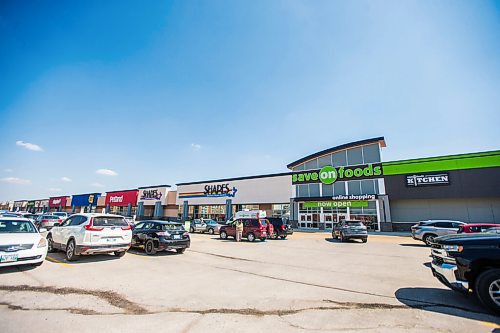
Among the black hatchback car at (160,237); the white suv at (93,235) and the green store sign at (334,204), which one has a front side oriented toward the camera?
the green store sign

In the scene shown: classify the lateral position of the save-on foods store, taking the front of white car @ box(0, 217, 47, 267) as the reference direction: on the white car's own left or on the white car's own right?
on the white car's own left

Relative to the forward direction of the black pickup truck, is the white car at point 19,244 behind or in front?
in front

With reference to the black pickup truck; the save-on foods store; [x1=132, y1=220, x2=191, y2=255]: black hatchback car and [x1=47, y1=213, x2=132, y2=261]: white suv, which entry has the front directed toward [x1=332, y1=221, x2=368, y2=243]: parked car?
the save-on foods store

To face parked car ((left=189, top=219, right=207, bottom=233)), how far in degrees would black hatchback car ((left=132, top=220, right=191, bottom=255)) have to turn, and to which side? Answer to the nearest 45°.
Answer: approximately 45° to its right

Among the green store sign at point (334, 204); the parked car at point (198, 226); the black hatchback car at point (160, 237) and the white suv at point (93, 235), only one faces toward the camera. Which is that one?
the green store sign

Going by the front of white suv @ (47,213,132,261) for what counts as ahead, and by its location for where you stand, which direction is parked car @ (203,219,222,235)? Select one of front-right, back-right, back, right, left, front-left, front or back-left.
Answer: right

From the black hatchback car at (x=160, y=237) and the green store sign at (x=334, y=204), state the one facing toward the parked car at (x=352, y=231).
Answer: the green store sign

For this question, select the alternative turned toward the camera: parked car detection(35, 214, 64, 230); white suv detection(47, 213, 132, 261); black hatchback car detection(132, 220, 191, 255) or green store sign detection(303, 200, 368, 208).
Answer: the green store sign

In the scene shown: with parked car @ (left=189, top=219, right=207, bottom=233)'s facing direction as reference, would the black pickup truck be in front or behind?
behind

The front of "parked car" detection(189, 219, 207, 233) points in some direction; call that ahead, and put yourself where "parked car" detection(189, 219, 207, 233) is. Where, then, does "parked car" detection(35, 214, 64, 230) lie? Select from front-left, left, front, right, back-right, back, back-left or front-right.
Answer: front-left

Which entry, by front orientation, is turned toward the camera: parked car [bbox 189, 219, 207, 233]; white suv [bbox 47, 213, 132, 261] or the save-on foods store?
the save-on foods store

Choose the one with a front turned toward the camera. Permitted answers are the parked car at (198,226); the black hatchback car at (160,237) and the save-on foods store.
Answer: the save-on foods store

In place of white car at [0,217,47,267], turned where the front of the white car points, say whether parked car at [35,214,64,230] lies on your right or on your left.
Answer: on your left
